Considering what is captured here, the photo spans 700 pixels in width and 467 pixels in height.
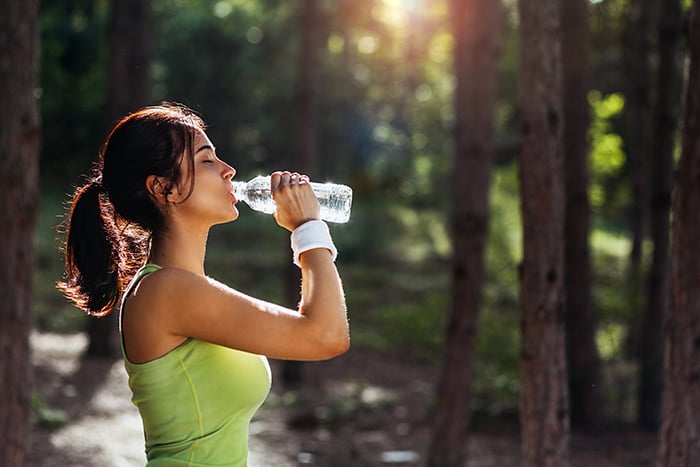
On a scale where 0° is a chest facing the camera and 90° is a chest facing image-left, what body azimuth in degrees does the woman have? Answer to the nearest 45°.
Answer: approximately 270°

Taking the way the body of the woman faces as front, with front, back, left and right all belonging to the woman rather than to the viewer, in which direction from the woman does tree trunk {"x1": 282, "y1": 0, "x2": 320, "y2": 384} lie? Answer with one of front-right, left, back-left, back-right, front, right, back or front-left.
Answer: left

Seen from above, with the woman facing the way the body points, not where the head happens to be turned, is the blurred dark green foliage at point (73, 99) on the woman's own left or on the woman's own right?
on the woman's own left

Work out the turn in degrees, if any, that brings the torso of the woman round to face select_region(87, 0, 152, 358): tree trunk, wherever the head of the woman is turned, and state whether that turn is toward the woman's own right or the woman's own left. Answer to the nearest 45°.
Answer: approximately 90° to the woman's own left

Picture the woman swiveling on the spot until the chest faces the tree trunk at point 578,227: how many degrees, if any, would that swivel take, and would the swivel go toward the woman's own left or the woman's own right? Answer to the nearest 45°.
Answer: approximately 45° to the woman's own left

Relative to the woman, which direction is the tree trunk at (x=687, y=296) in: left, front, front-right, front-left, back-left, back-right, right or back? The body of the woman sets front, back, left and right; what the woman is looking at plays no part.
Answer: front-left

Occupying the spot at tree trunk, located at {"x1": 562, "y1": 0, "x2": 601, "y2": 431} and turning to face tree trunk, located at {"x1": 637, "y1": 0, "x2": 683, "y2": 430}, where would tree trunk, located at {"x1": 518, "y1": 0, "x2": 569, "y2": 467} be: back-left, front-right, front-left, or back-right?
back-right

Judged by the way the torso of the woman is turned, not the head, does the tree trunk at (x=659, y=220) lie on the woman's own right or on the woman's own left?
on the woman's own left

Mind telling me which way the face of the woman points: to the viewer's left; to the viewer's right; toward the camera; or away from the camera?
to the viewer's right

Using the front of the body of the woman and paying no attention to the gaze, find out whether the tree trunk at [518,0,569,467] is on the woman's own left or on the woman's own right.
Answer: on the woman's own left
